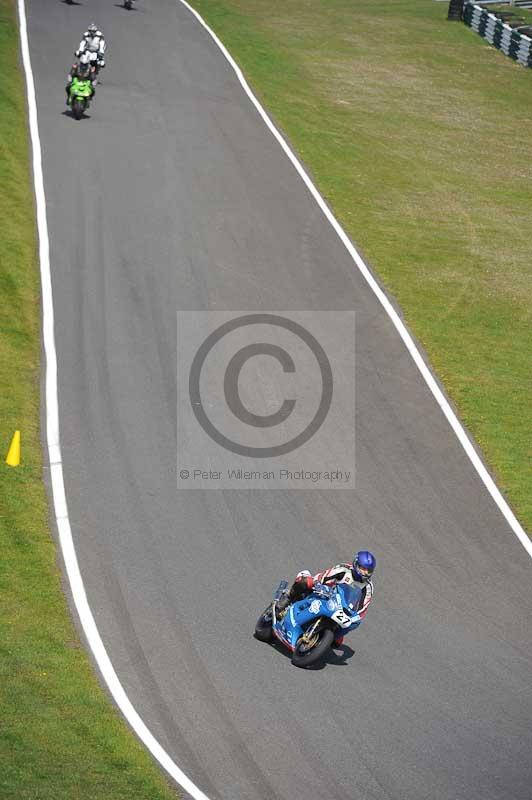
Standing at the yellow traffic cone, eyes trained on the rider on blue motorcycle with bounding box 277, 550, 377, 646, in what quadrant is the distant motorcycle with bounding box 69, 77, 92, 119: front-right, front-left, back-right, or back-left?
back-left

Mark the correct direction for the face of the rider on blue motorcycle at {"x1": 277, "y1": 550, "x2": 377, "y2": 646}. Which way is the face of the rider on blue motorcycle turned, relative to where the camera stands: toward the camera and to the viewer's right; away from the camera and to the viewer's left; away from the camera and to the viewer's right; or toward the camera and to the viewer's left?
toward the camera and to the viewer's right

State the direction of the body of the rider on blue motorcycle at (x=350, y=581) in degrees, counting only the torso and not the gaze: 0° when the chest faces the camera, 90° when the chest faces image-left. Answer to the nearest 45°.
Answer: approximately 315°

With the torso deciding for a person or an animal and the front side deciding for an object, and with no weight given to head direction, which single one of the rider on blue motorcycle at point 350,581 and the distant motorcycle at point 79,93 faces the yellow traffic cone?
the distant motorcycle

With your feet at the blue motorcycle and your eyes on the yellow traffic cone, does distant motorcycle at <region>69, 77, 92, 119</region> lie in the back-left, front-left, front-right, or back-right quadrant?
front-right

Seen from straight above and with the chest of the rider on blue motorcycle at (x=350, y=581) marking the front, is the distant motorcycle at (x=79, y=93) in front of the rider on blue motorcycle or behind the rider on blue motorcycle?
behind

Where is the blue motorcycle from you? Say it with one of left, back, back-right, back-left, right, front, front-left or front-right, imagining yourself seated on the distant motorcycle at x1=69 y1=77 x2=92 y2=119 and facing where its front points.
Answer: front

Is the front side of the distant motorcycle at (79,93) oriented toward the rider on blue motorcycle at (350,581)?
yes

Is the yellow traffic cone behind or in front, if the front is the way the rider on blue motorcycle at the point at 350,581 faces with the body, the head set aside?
behind

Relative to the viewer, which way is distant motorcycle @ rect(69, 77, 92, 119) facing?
toward the camera

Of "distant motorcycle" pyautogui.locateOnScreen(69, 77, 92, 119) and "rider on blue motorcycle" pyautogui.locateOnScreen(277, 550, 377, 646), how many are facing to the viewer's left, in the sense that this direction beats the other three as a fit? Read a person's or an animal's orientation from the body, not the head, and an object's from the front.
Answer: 0

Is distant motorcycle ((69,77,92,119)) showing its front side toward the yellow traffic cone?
yes
